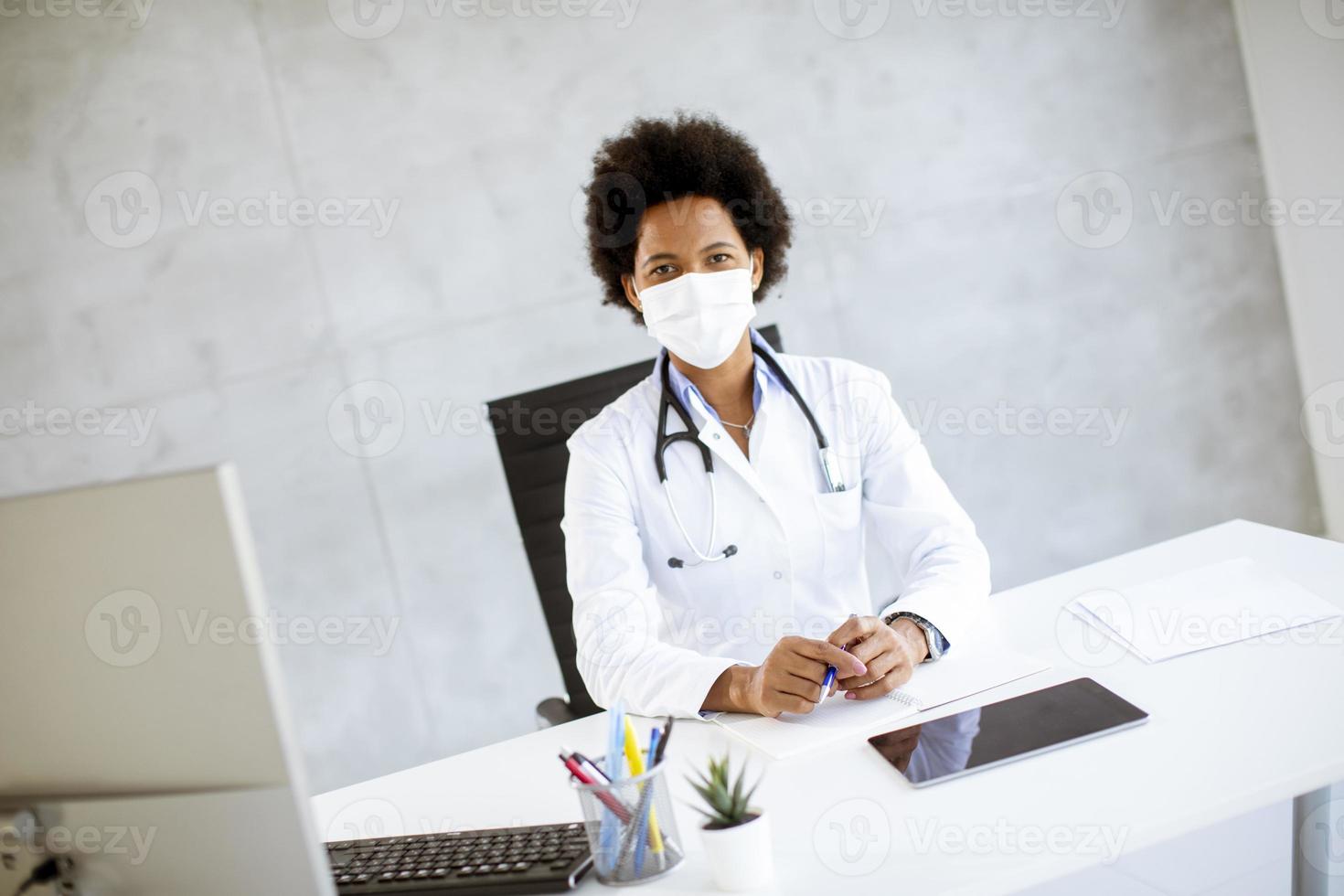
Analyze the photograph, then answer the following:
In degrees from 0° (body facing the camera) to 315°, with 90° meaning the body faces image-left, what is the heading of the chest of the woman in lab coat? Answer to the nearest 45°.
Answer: approximately 0°

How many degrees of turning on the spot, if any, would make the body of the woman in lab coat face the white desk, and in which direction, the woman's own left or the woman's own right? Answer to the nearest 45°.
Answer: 0° — they already face it

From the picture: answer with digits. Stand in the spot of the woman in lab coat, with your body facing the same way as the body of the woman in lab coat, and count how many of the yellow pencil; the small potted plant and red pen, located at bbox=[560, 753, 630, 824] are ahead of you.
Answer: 3

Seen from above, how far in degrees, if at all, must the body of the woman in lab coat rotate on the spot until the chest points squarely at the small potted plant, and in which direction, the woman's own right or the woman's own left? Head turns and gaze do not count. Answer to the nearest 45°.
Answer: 0° — they already face it
